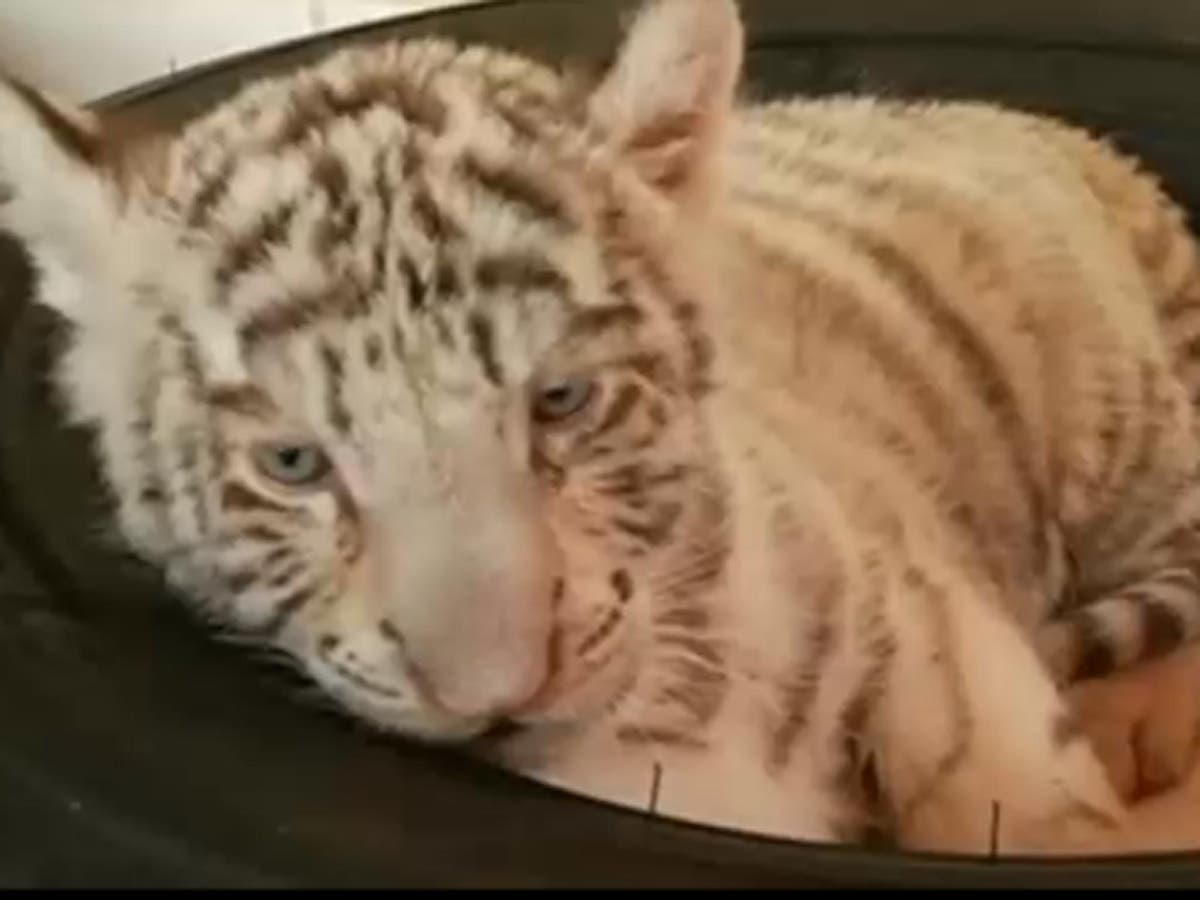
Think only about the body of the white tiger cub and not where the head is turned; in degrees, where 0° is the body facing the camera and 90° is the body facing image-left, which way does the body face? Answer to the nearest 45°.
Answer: approximately 45°
